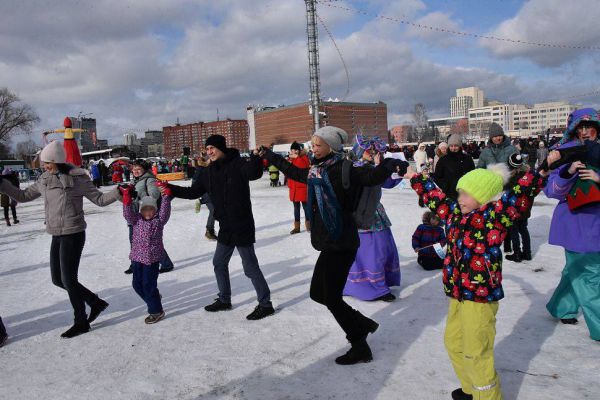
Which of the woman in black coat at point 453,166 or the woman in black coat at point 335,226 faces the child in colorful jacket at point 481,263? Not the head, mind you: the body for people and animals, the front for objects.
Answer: the woman in black coat at point 453,166

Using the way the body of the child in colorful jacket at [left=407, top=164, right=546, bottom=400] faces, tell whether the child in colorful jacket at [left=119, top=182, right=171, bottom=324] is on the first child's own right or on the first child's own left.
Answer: on the first child's own right

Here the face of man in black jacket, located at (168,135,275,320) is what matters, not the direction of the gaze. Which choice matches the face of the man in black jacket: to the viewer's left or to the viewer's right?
to the viewer's left

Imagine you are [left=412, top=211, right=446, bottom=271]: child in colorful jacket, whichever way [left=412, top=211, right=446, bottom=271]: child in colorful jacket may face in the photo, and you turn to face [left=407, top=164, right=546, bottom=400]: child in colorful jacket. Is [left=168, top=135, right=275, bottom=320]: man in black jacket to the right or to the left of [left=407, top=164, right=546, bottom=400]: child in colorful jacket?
right

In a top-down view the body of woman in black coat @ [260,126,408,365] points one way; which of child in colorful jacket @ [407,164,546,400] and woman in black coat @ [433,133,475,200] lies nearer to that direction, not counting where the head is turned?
the child in colorful jacket

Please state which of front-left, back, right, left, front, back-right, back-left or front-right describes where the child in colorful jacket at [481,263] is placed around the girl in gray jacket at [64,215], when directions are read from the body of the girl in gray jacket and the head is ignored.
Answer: left
